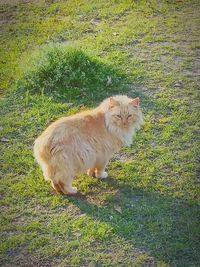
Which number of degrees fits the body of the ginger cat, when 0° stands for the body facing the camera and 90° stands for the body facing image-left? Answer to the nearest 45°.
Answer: approximately 225°
